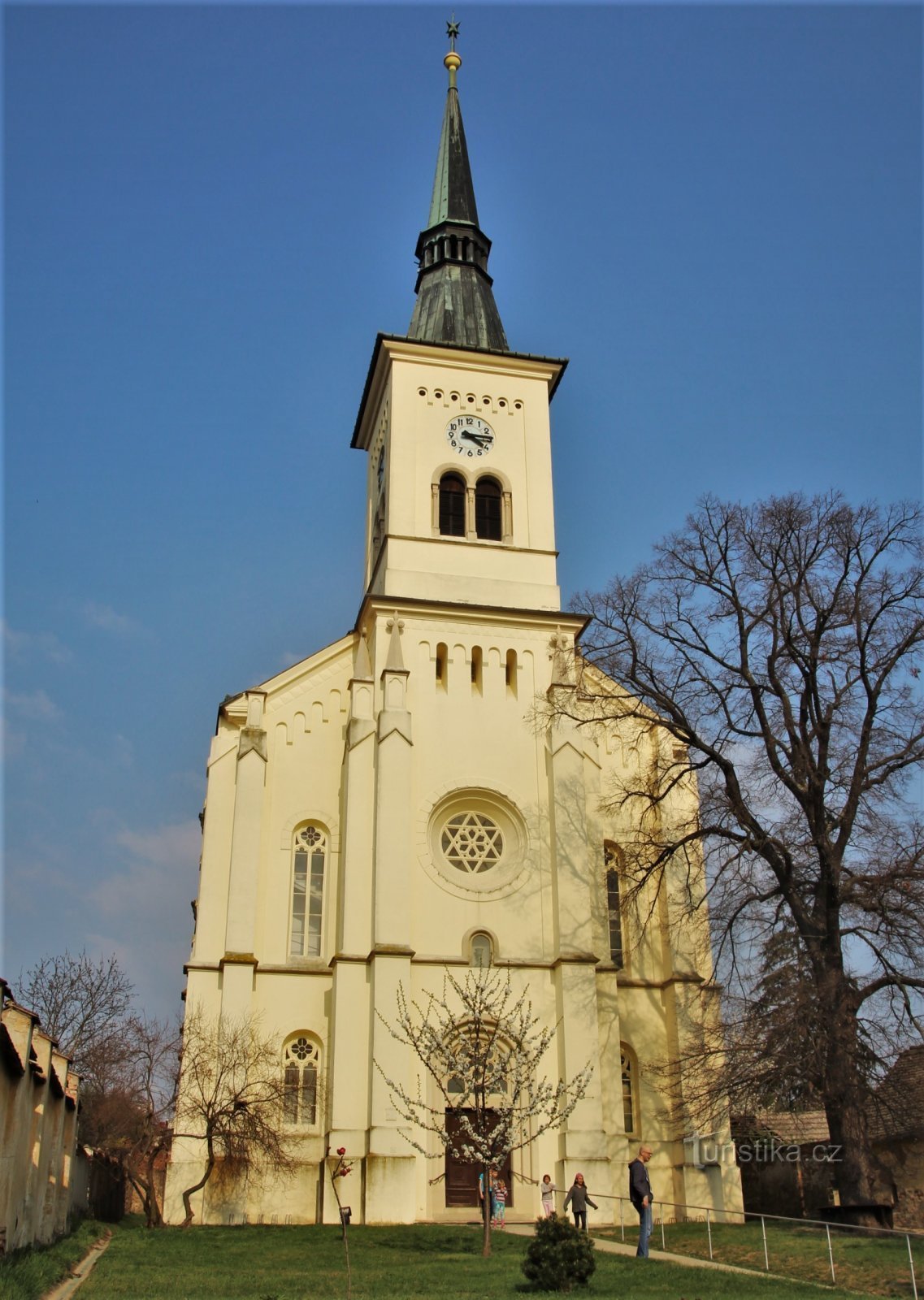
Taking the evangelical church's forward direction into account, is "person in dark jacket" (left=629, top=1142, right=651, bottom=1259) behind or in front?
in front

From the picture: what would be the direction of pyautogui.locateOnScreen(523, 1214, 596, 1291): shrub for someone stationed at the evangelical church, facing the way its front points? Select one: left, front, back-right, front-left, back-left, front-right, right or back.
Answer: front

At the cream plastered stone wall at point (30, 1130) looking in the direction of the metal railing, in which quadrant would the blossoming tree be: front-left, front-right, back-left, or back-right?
front-left

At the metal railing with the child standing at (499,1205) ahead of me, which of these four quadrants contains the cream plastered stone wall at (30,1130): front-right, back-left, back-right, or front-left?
front-left

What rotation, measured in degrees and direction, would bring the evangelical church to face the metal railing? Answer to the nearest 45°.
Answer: approximately 45° to its left

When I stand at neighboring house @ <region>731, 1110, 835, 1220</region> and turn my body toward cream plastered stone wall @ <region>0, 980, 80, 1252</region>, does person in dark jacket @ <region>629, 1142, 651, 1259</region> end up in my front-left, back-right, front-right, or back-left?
front-left

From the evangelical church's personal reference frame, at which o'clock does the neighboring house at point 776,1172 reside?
The neighboring house is roughly at 8 o'clock from the evangelical church.

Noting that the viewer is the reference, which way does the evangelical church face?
facing the viewer

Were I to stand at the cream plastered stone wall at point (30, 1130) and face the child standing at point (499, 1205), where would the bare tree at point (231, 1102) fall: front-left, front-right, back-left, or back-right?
front-left

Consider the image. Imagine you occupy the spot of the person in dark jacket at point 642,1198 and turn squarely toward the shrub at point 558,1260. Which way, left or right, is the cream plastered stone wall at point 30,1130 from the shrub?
right
